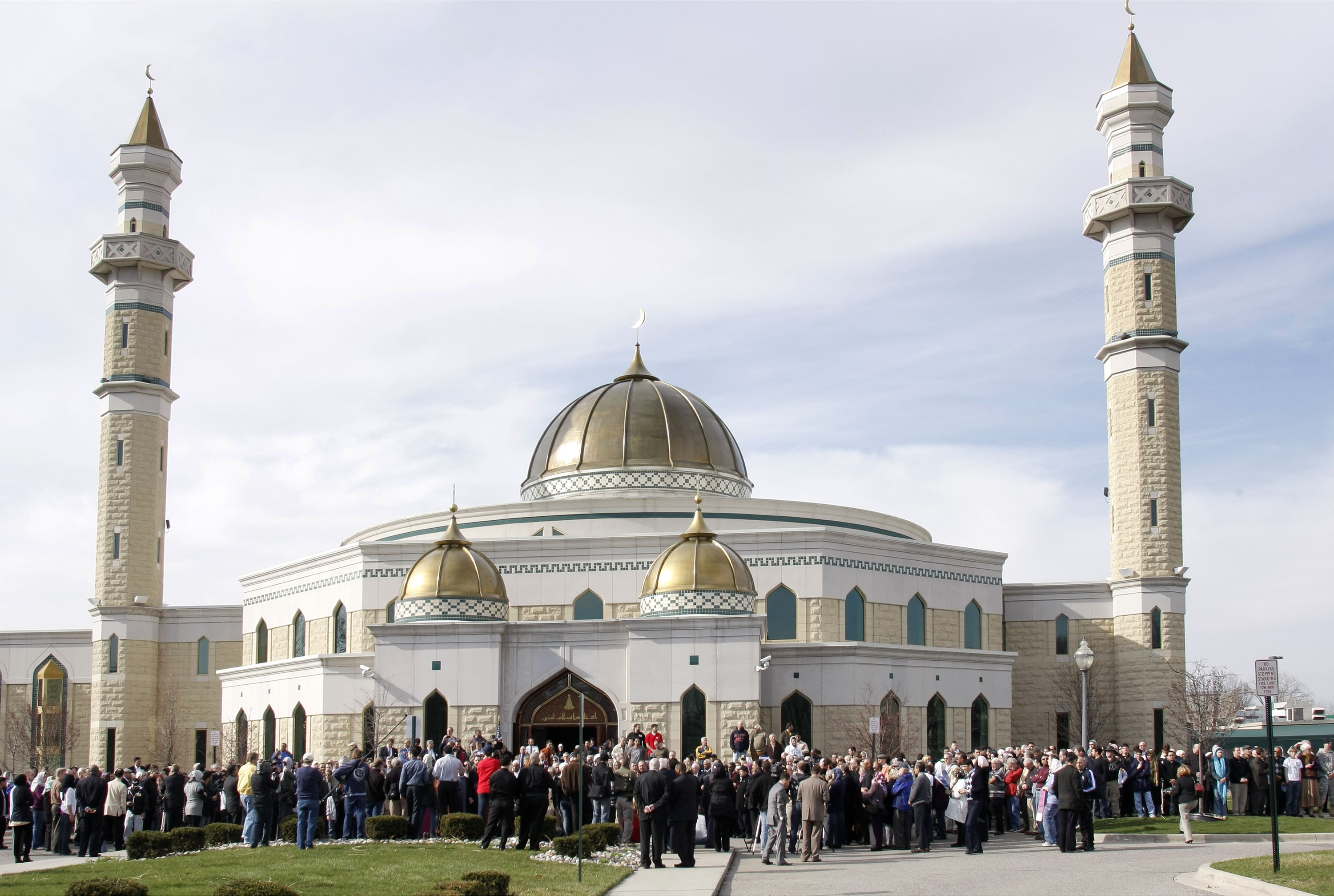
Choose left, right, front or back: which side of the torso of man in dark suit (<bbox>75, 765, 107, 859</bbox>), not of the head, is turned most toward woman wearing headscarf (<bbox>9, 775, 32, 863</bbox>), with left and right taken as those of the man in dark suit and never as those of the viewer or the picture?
left

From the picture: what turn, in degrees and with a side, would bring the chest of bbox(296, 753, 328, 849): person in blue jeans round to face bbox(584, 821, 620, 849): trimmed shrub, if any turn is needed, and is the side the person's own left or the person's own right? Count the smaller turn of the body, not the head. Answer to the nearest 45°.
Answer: approximately 90° to the person's own right

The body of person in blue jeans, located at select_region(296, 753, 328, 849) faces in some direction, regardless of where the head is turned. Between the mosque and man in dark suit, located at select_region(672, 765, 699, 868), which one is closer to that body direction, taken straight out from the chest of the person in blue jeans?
the mosque

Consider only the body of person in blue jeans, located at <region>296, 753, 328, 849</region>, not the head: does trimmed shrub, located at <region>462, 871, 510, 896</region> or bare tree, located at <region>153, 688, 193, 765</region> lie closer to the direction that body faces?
the bare tree

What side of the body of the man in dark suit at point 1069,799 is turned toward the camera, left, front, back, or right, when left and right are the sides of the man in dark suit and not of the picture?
back

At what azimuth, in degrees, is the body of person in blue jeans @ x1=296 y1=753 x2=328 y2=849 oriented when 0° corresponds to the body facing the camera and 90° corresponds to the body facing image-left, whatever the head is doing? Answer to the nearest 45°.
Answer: approximately 180°

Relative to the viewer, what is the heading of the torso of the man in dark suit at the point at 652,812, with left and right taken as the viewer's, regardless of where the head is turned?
facing away from the viewer

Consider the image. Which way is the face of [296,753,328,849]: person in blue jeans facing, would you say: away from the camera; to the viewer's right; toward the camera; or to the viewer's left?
away from the camera

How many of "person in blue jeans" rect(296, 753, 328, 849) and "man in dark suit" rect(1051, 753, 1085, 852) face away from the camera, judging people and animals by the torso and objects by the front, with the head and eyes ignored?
2

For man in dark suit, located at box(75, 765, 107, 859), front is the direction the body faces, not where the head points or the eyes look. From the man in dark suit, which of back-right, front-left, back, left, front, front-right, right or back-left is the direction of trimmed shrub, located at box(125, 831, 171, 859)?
right

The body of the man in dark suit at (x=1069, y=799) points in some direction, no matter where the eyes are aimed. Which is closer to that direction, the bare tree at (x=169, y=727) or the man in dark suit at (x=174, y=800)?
the bare tree

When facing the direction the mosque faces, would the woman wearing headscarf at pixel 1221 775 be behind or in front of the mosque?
in front

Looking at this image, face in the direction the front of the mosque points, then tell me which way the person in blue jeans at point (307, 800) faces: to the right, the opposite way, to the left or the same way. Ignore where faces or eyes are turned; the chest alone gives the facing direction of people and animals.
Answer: the opposite way
